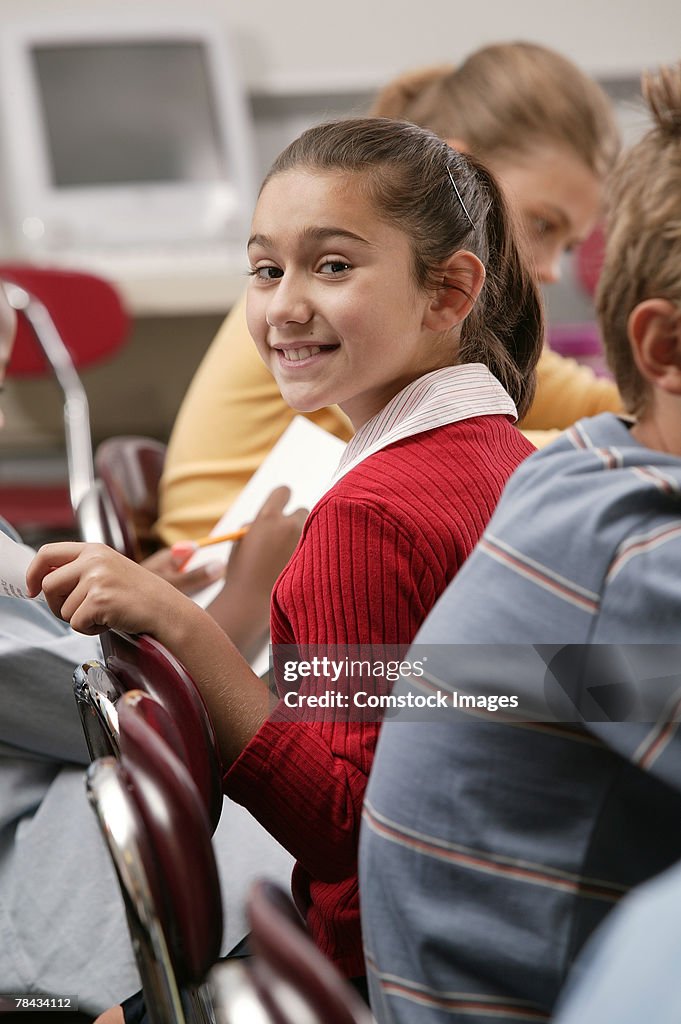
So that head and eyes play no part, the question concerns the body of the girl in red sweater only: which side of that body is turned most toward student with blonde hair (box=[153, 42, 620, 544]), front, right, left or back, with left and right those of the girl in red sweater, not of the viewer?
right

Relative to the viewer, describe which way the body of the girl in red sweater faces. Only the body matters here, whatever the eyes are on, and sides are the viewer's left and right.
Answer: facing to the left of the viewer

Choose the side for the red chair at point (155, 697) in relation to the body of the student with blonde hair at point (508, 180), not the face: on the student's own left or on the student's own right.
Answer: on the student's own right

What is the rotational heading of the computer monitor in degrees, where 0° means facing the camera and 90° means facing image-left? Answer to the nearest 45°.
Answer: approximately 0°

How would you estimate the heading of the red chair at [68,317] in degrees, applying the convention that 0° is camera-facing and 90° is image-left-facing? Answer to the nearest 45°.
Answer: approximately 225°
